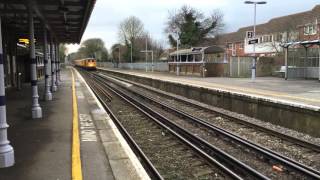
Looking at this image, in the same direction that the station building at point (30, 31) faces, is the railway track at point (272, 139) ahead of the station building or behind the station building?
ahead

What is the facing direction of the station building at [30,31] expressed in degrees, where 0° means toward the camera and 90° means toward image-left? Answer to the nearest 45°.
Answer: approximately 270°

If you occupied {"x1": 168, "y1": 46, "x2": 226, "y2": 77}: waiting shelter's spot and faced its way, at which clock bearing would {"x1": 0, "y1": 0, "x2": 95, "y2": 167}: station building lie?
The station building is roughly at 11 o'clock from the waiting shelter.

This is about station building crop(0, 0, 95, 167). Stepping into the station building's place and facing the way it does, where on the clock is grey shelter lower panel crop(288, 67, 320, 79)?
The grey shelter lower panel is roughly at 11 o'clock from the station building.

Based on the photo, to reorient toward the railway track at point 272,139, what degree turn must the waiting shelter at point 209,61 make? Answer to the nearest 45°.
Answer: approximately 45° to its left

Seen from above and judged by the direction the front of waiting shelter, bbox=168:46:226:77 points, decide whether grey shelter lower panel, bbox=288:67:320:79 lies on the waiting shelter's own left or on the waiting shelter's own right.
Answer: on the waiting shelter's own left

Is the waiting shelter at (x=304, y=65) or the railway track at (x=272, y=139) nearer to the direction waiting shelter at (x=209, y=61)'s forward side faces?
the railway track

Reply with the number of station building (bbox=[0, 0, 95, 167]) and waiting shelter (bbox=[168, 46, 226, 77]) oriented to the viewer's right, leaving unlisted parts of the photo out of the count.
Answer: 1

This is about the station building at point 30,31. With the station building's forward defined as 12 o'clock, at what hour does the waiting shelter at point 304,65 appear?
The waiting shelter is roughly at 11 o'clock from the station building.

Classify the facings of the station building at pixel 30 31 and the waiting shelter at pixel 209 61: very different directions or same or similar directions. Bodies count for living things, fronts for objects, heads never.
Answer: very different directions

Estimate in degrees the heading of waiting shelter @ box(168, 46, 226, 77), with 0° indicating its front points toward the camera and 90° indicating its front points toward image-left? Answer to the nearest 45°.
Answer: approximately 45°

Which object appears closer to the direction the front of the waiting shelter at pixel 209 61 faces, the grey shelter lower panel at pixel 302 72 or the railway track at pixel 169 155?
the railway track

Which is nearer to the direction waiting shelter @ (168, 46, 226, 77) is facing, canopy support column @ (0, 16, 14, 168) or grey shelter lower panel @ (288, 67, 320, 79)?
the canopy support column

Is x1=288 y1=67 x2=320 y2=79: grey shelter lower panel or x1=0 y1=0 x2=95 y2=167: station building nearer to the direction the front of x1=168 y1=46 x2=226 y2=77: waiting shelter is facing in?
the station building
